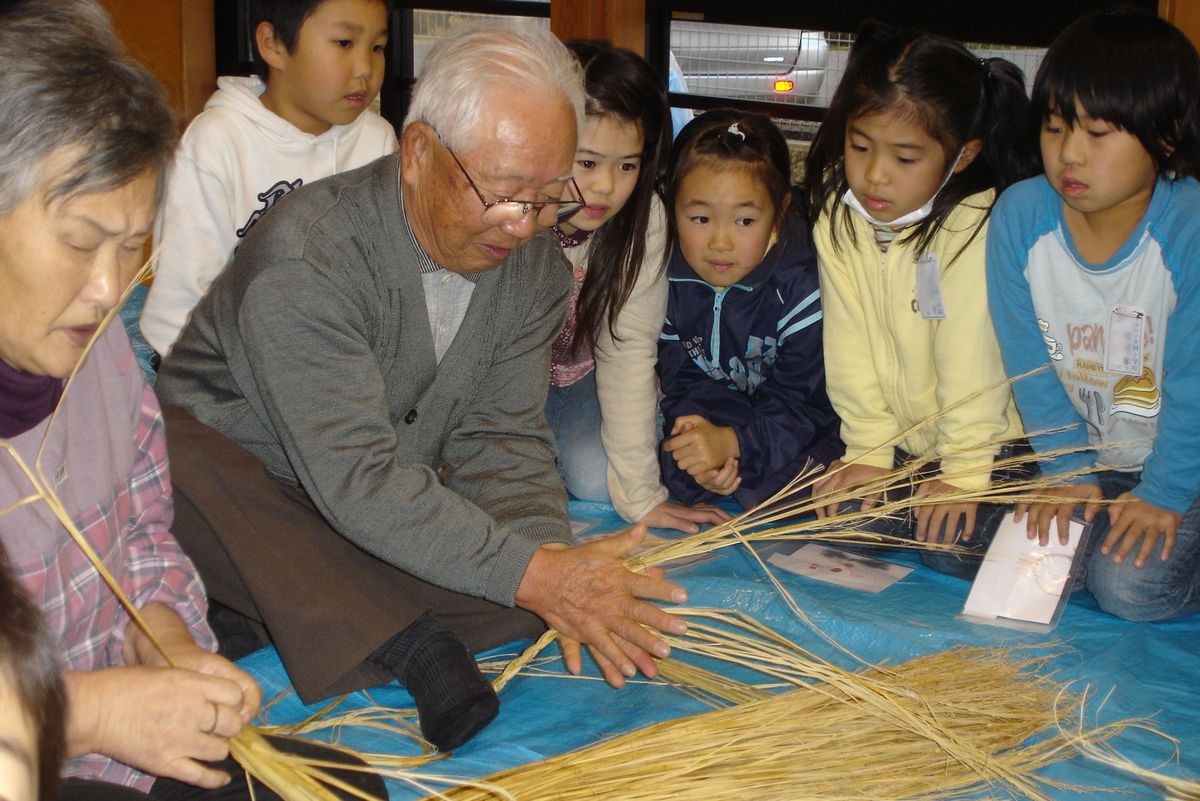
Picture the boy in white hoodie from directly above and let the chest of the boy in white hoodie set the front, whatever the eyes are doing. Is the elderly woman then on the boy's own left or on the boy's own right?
on the boy's own right

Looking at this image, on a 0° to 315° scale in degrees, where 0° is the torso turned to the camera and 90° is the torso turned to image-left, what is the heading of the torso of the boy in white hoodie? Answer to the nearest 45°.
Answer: approximately 315°

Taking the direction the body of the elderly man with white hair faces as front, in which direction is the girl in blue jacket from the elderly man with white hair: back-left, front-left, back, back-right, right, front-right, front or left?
left

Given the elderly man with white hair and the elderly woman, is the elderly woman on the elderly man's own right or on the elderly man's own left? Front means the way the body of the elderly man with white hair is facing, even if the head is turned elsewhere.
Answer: on the elderly man's own right

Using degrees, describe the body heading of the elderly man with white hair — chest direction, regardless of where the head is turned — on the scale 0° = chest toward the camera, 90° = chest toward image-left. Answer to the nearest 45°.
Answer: approximately 315°

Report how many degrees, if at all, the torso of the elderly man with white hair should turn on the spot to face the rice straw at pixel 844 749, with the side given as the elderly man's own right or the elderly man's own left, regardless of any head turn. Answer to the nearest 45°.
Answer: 0° — they already face it

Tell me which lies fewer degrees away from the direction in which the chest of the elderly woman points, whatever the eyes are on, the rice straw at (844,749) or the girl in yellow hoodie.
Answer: the rice straw

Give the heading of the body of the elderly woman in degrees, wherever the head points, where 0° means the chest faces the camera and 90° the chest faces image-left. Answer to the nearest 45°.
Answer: approximately 315°

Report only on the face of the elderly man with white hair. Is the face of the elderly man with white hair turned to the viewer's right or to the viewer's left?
to the viewer's right
